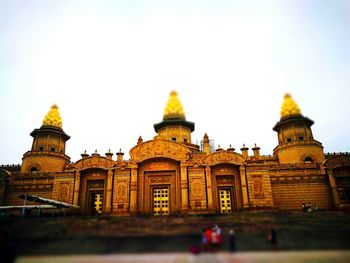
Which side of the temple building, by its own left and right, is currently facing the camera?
front
